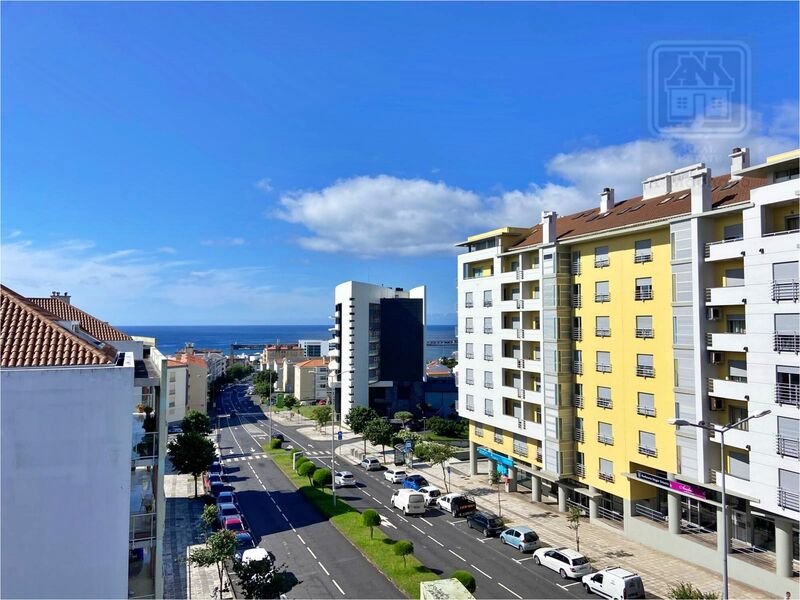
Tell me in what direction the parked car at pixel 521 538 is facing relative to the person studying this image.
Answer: facing away from the viewer and to the left of the viewer

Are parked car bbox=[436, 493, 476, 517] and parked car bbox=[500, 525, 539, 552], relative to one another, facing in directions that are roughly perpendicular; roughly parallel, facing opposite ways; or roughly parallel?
roughly parallel

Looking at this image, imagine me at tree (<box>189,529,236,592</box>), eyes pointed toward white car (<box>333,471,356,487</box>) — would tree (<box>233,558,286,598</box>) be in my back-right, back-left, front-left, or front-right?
back-right

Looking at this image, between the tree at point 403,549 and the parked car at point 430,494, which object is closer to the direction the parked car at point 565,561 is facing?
the parked car

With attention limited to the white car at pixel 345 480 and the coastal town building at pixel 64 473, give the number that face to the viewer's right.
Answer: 1

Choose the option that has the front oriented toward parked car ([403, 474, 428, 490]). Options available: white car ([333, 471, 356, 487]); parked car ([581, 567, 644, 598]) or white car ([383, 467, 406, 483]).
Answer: parked car ([581, 567, 644, 598])

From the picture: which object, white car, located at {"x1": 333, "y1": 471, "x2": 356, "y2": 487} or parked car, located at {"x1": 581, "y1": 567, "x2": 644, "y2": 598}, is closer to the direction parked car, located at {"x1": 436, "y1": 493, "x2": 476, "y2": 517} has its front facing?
the white car

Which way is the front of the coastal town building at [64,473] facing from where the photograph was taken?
facing to the right of the viewer

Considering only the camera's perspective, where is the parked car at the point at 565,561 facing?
facing away from the viewer and to the left of the viewer

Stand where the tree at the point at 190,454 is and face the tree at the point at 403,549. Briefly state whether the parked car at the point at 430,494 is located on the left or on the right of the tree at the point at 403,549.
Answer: left

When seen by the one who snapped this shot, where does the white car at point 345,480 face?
facing away from the viewer and to the left of the viewer

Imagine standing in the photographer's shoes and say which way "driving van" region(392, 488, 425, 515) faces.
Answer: facing away from the viewer and to the left of the viewer

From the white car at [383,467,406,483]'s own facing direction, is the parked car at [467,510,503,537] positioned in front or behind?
behind

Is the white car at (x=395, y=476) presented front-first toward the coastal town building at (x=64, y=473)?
no
